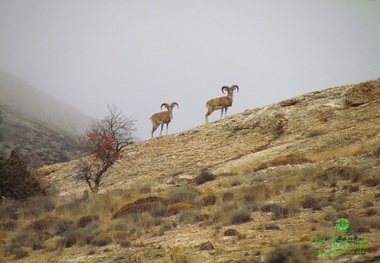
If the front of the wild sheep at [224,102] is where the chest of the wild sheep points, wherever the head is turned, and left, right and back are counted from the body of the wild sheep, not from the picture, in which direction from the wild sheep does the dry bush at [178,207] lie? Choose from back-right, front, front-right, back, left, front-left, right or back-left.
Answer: right

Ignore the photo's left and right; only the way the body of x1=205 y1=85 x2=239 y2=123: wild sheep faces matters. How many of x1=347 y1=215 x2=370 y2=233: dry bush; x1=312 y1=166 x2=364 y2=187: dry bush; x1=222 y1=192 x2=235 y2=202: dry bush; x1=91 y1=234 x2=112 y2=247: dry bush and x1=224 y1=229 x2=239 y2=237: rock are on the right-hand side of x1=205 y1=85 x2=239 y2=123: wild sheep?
5

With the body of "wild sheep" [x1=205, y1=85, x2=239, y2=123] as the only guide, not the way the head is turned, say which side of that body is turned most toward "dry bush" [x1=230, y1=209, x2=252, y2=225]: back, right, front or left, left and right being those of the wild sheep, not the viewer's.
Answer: right

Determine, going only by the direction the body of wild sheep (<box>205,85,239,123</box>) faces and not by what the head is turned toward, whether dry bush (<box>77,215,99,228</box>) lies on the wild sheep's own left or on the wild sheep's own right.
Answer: on the wild sheep's own right

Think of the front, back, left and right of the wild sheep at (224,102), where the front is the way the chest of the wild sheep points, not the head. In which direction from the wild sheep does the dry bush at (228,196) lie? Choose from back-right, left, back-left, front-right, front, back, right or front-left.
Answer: right

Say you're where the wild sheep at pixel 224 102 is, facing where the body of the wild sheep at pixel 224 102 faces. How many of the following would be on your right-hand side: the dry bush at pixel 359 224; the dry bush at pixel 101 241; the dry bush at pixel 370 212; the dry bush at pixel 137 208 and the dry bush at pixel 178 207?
5

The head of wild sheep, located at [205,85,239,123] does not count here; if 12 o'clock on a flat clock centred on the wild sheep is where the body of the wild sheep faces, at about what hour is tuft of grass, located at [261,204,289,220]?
The tuft of grass is roughly at 3 o'clock from the wild sheep.

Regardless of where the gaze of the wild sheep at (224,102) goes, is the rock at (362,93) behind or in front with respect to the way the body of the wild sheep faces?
in front

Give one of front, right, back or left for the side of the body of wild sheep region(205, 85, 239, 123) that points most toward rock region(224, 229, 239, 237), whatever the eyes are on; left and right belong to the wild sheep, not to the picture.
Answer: right

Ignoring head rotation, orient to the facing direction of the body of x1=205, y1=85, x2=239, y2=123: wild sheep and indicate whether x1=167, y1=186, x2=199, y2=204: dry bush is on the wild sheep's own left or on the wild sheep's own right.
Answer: on the wild sheep's own right

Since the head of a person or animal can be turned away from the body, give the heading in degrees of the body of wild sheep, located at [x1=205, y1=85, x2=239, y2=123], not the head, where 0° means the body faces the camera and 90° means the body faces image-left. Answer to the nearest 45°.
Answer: approximately 270°

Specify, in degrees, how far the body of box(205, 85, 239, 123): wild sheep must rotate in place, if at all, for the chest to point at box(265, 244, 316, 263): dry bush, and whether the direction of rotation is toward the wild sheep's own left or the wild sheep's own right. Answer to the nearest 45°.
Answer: approximately 90° to the wild sheep's own right

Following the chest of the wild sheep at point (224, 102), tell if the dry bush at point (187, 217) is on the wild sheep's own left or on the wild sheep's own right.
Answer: on the wild sheep's own right

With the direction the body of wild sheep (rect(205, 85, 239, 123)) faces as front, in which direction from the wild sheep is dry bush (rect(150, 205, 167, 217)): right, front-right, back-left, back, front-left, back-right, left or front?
right
